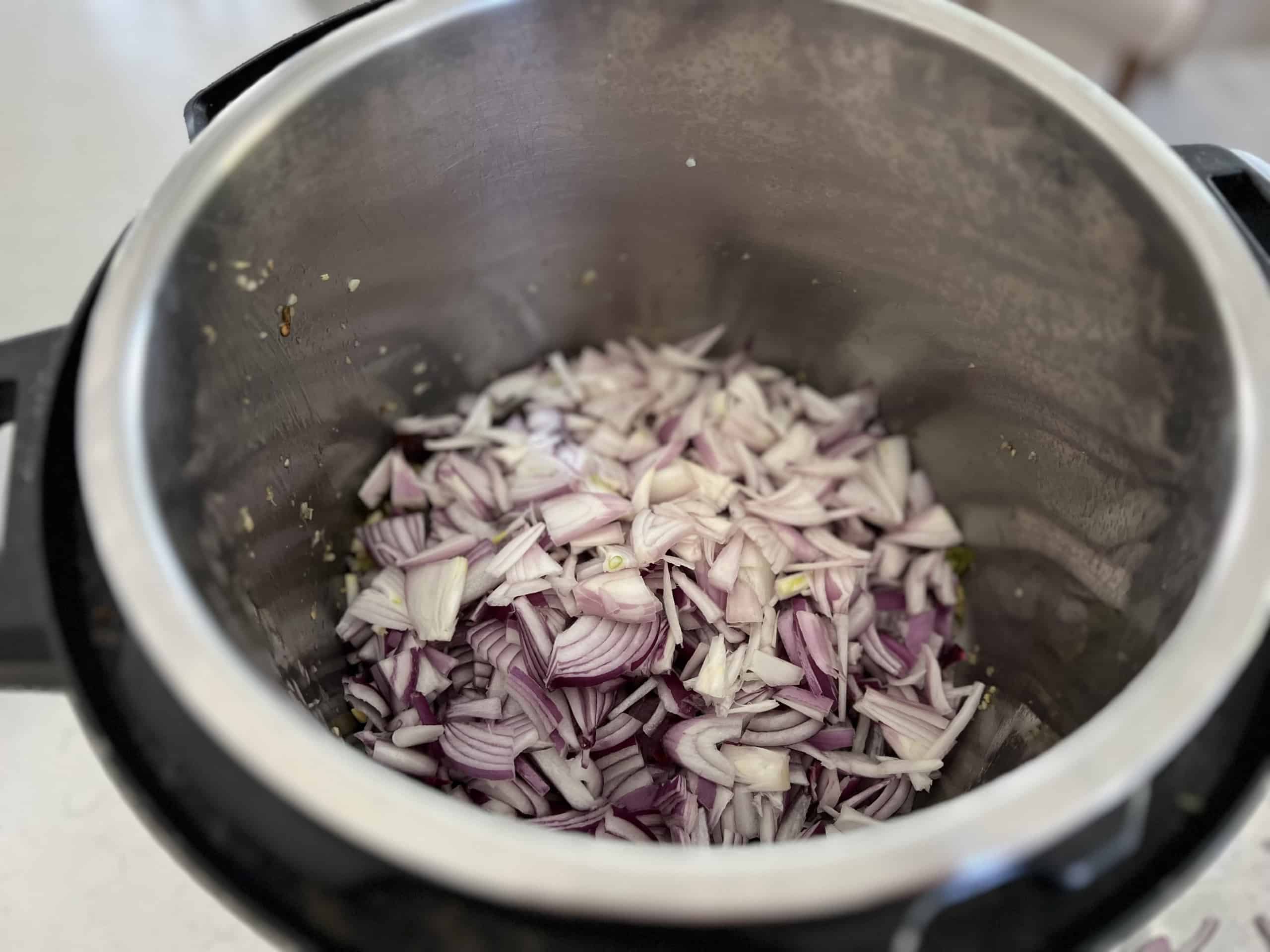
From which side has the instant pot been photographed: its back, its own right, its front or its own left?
front
